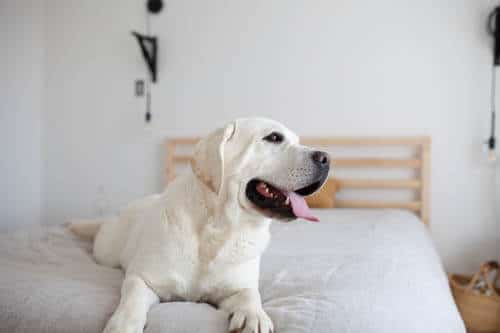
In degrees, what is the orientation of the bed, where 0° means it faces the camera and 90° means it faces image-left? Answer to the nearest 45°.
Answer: approximately 0°

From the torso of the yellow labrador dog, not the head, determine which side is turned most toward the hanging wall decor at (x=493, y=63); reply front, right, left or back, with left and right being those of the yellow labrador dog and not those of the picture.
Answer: left

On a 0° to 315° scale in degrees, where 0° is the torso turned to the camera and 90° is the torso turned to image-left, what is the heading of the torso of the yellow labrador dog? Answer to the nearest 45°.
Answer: approximately 315°

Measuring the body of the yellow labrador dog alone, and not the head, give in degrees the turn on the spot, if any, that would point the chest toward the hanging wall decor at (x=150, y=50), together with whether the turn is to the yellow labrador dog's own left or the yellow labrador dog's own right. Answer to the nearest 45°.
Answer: approximately 135° to the yellow labrador dog's own left

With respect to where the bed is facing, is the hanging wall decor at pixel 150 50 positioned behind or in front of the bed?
behind

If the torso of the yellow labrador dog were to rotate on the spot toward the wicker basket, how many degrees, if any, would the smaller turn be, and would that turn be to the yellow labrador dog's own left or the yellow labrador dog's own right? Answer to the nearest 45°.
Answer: approximately 90° to the yellow labrador dog's own left

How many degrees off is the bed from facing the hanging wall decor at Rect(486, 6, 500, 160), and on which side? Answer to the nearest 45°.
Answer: approximately 135° to its left

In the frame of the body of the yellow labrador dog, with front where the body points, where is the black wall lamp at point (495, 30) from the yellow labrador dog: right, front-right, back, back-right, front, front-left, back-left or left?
left
